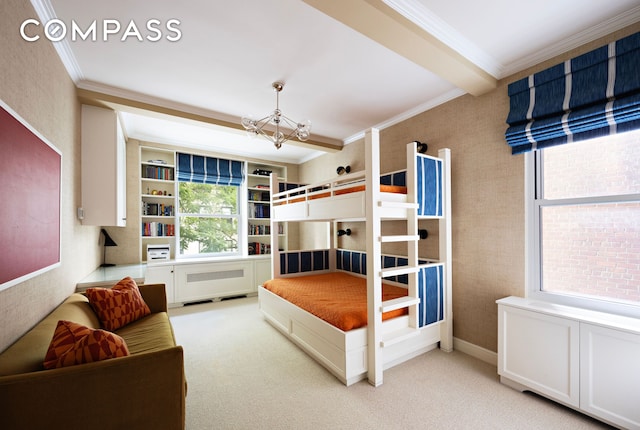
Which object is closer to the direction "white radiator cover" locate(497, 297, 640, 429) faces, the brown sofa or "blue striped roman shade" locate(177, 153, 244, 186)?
the brown sofa

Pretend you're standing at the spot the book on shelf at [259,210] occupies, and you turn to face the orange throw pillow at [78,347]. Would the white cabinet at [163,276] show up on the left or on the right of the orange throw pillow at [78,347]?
right

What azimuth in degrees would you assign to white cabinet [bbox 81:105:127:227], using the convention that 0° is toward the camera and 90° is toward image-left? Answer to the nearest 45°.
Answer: approximately 270°

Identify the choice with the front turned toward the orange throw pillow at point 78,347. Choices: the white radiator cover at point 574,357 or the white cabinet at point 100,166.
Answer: the white radiator cover

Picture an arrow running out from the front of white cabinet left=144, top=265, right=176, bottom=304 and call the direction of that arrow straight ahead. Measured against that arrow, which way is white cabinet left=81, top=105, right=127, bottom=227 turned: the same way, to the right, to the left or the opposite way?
to the left

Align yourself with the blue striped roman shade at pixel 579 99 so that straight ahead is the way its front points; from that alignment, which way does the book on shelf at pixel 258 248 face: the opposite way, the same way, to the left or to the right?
to the left

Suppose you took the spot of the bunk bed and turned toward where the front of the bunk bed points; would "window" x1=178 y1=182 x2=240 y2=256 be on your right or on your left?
on your right

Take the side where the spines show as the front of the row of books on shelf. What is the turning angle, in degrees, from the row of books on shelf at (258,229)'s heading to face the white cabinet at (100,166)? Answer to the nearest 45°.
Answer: approximately 45° to its right
